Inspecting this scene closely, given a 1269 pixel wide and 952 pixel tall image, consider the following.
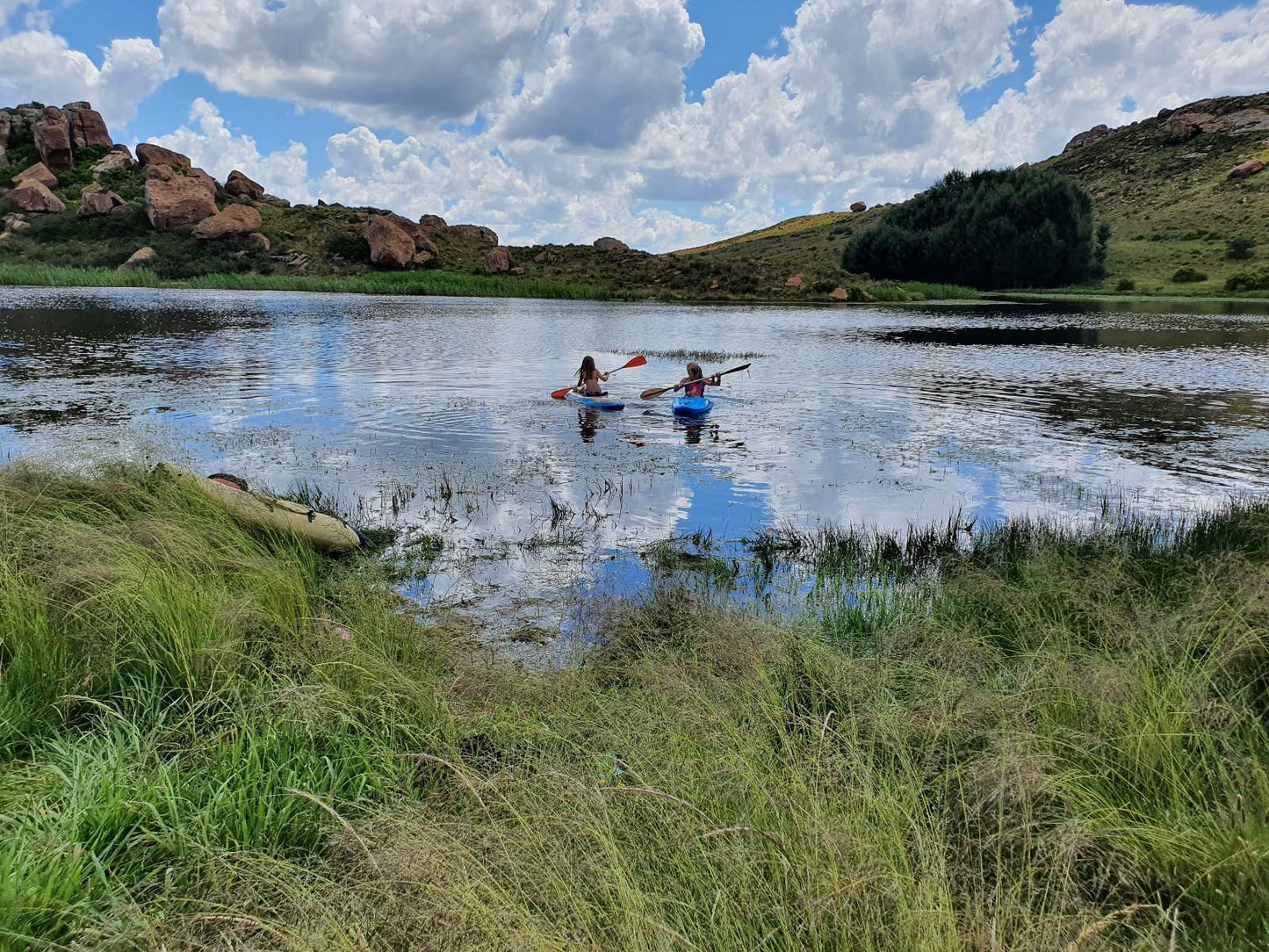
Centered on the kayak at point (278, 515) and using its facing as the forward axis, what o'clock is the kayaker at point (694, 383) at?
The kayaker is roughly at 9 o'clock from the kayak.

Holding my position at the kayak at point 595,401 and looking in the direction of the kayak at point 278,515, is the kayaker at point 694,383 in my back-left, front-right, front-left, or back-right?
back-left

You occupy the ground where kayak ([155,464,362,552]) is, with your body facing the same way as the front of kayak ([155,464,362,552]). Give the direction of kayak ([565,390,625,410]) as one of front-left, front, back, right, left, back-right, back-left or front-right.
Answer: left

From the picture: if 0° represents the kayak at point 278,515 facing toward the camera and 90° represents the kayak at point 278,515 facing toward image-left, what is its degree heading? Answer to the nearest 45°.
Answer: approximately 315°

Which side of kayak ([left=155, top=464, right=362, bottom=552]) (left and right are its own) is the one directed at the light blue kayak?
left
